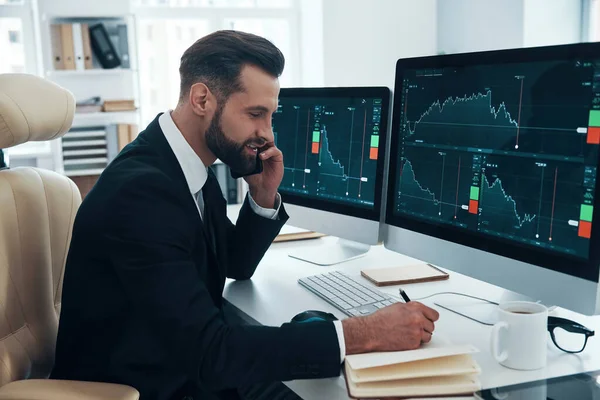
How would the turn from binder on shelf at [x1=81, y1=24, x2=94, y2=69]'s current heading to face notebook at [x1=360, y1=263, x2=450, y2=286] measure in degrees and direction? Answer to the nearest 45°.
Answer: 0° — it already faces it

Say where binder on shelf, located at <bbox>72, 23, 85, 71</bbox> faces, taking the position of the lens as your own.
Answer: facing the viewer

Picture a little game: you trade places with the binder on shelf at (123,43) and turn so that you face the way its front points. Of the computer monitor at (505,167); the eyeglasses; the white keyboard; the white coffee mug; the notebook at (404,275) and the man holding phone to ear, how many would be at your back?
0

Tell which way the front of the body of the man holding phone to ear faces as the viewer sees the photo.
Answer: to the viewer's right

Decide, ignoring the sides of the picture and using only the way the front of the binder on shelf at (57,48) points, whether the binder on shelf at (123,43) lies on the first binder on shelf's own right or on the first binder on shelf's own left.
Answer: on the first binder on shelf's own left

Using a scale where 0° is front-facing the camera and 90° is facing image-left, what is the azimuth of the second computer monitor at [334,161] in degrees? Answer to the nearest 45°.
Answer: approximately 45°

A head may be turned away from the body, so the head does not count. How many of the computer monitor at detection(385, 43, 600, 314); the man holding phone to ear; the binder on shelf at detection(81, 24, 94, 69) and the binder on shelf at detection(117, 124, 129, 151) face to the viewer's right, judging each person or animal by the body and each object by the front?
1

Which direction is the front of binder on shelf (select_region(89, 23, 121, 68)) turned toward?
toward the camera

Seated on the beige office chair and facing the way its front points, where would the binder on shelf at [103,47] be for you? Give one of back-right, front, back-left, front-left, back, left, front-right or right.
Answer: back-left

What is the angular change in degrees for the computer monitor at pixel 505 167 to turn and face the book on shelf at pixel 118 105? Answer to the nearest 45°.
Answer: approximately 90° to its right

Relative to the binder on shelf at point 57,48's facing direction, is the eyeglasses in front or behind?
in front

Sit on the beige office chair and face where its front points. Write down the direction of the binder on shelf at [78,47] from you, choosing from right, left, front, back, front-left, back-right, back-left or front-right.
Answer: back-left

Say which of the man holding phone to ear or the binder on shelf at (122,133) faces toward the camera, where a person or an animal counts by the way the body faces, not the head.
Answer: the binder on shelf
